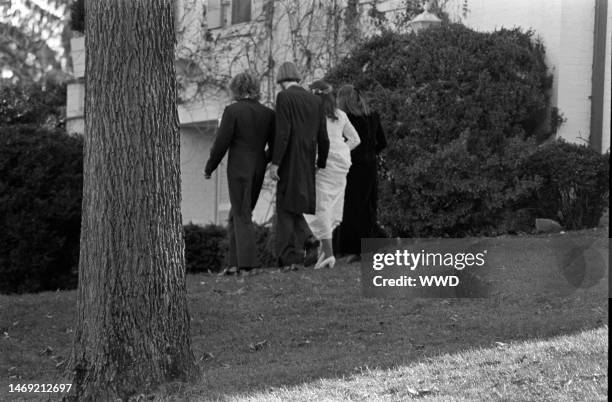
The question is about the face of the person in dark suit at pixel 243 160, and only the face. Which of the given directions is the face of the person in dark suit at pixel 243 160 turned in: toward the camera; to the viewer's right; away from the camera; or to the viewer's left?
away from the camera

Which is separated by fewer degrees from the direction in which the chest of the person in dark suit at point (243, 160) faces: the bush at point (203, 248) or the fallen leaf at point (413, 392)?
the bush

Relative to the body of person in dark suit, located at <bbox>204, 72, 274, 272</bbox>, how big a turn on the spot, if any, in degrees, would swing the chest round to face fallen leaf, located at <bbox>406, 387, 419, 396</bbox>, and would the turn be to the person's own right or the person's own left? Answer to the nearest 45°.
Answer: approximately 180°

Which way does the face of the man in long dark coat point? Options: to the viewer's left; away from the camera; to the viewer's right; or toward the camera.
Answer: away from the camera

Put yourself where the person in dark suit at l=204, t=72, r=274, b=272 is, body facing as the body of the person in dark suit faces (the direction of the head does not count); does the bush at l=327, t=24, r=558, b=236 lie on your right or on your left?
on your right

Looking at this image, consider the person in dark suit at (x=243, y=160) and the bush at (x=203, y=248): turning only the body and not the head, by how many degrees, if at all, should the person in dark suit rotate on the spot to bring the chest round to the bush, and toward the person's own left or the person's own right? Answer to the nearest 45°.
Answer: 0° — they already face it

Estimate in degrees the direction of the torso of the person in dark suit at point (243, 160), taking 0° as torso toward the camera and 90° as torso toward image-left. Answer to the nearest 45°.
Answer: approximately 180°

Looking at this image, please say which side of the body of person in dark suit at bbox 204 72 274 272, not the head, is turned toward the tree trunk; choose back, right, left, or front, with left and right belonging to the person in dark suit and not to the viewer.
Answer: back

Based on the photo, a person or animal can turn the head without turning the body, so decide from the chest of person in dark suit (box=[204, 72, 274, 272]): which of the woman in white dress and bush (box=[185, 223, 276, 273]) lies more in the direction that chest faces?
the bush

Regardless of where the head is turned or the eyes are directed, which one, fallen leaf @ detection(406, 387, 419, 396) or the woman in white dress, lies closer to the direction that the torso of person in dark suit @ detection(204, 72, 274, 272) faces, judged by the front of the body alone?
the woman in white dress

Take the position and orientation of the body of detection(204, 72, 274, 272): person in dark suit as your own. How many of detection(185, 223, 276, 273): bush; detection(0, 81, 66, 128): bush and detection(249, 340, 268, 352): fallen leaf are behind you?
1
